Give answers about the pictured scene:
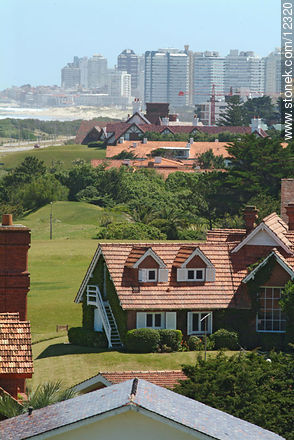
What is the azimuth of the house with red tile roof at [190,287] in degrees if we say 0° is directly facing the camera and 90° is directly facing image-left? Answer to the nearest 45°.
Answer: approximately 0°

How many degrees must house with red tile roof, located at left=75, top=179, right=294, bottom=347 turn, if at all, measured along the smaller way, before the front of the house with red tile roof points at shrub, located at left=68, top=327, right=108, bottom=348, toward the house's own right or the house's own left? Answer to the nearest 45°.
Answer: approximately 90° to the house's own right

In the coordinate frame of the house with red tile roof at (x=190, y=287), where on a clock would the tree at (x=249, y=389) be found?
The tree is roughly at 12 o'clock from the house with red tile roof.

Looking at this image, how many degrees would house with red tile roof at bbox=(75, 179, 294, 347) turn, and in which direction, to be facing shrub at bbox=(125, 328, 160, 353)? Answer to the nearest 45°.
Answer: approximately 45° to its right
